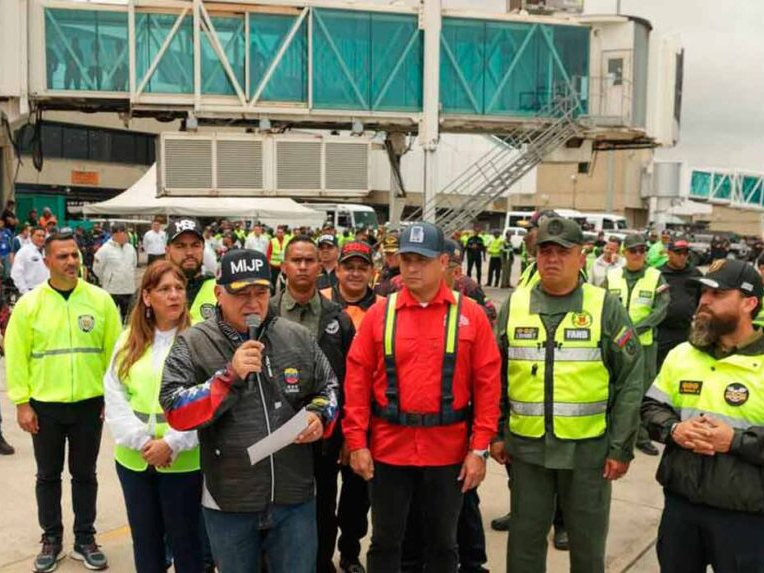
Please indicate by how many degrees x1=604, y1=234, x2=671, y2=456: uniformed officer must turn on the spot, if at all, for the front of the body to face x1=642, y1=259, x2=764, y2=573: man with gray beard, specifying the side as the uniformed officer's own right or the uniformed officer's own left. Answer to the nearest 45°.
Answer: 0° — they already face them

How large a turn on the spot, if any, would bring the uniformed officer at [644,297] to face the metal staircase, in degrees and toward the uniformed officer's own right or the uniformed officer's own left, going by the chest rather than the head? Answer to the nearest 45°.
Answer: approximately 180°

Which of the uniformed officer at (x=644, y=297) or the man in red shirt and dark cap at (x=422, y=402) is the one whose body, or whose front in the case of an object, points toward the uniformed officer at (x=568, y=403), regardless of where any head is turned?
the uniformed officer at (x=644, y=297)

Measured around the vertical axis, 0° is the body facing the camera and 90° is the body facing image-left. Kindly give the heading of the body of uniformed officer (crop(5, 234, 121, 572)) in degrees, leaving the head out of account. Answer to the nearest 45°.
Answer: approximately 0°

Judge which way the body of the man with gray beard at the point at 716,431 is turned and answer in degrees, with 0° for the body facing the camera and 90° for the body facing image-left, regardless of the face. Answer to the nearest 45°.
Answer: approximately 45°

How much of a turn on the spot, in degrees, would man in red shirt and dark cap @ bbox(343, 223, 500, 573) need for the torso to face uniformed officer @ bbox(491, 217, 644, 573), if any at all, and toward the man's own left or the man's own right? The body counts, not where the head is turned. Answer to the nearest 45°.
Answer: approximately 90° to the man's own left

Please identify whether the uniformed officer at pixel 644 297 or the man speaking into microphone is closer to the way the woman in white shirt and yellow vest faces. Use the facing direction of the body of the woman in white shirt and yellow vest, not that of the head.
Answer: the man speaking into microphone

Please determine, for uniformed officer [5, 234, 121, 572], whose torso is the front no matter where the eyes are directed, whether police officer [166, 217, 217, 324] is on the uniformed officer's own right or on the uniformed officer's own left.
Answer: on the uniformed officer's own left

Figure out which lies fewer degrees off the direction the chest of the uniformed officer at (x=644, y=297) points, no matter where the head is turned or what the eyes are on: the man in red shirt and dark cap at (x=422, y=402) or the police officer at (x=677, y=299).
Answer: the man in red shirt and dark cap

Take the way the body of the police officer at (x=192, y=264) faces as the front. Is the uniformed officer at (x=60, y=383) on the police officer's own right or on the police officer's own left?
on the police officer's own right
